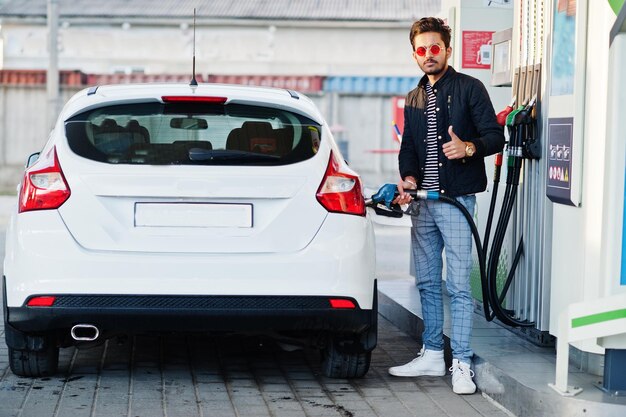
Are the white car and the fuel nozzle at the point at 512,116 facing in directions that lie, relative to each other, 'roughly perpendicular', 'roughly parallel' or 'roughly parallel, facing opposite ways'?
roughly perpendicular

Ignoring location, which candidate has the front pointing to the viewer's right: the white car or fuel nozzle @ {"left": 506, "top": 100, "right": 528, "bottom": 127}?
the fuel nozzle

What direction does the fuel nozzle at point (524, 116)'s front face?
to the viewer's right

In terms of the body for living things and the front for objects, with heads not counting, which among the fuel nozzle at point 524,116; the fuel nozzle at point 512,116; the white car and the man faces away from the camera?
the white car

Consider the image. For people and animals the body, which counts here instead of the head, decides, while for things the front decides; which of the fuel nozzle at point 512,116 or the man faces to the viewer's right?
the fuel nozzle

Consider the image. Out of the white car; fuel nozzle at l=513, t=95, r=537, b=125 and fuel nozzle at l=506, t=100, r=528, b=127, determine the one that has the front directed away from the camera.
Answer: the white car

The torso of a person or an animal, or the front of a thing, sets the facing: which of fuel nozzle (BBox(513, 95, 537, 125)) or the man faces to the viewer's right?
the fuel nozzle

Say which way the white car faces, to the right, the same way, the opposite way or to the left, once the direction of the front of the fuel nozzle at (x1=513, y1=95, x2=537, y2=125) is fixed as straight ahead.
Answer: to the left

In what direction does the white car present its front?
away from the camera

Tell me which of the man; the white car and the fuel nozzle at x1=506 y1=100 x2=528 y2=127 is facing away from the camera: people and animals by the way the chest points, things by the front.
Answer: the white car
